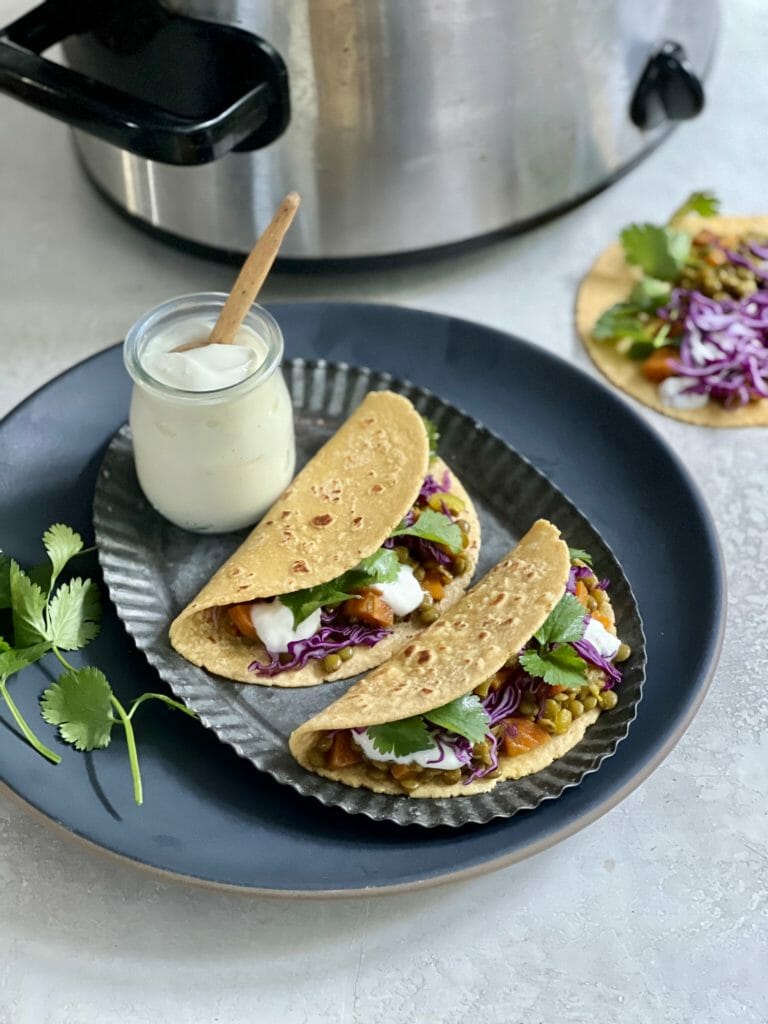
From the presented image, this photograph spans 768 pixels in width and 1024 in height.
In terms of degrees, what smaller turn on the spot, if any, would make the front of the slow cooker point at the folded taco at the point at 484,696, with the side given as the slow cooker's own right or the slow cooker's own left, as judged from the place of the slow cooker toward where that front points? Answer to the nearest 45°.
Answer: approximately 45° to the slow cooker's own right

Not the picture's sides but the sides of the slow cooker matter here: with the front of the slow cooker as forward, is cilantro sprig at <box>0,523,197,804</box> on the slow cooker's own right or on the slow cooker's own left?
on the slow cooker's own right

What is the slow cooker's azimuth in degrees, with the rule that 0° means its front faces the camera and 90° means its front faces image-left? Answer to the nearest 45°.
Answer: approximately 315°

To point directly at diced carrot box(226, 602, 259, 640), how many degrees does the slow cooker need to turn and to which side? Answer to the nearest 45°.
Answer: approximately 45° to its right
